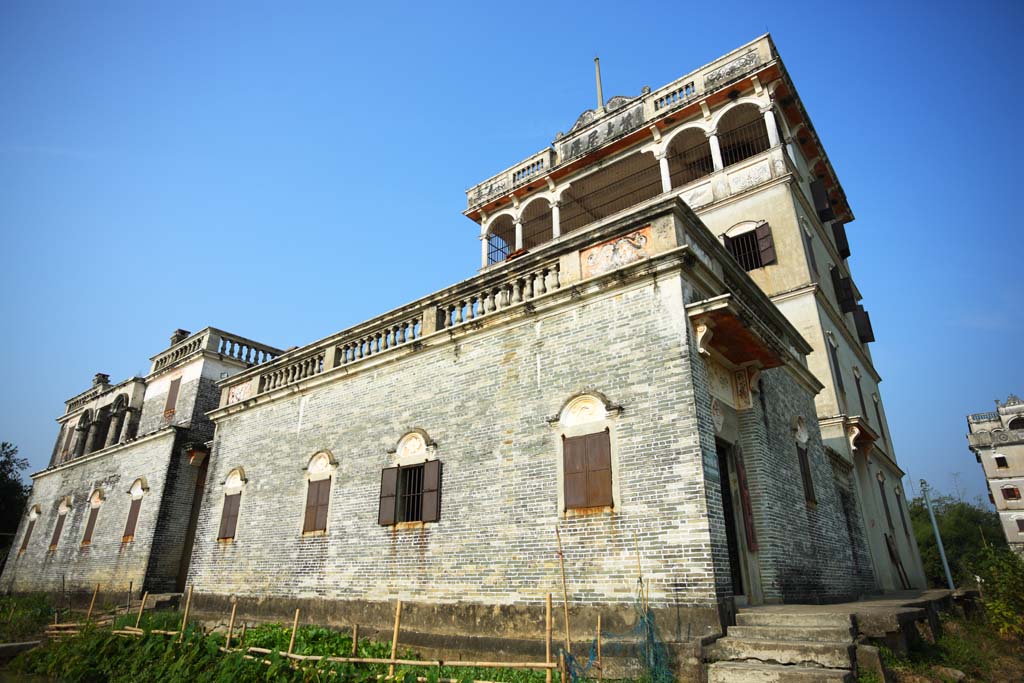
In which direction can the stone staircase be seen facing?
toward the camera
